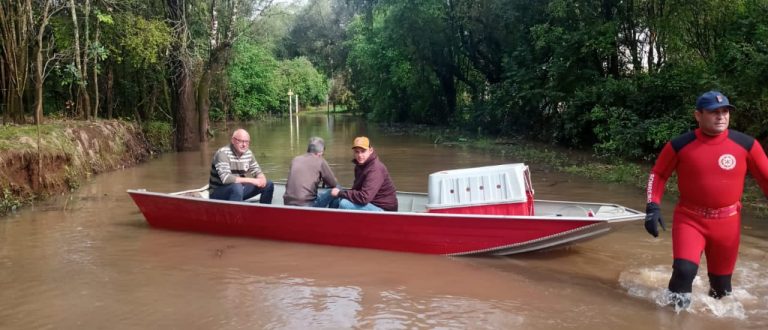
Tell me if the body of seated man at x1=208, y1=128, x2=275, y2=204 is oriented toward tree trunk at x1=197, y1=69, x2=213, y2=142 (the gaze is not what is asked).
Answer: no

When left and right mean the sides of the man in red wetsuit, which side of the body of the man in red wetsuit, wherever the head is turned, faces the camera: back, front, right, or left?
front

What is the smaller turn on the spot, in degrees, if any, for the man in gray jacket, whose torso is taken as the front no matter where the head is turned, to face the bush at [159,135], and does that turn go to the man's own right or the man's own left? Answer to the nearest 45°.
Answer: approximately 45° to the man's own left

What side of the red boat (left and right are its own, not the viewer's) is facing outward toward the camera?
right

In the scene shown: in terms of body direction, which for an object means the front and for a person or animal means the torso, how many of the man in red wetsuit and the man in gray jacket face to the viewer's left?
0

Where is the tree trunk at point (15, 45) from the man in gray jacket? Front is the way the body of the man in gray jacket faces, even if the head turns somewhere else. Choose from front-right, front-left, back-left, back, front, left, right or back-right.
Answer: left

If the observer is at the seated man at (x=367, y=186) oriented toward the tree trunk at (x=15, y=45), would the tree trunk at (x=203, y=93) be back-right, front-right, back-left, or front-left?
front-right

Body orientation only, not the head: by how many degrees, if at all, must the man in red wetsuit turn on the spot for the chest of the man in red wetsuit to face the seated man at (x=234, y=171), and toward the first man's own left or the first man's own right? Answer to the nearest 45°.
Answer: approximately 90° to the first man's own right

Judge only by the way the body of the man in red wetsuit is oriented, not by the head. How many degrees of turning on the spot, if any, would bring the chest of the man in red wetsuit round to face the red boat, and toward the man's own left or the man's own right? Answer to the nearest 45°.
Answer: approximately 135° to the man's own right

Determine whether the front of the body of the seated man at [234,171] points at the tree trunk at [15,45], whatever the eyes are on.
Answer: no

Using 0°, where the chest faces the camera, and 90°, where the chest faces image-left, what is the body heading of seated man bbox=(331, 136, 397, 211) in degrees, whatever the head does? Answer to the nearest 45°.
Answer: approximately 90°

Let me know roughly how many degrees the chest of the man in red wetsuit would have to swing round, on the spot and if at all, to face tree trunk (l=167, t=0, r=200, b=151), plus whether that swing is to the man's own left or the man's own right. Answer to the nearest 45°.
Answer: approximately 135° to the man's own right

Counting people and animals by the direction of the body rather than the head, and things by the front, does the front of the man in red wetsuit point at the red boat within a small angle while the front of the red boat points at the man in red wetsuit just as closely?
no

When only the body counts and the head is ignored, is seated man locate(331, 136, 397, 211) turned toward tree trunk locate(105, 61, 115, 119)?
no

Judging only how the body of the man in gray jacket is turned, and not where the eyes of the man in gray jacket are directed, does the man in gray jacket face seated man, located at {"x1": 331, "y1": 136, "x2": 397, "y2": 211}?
no

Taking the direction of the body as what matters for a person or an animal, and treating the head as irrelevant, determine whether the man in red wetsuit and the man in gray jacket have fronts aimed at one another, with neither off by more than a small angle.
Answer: no

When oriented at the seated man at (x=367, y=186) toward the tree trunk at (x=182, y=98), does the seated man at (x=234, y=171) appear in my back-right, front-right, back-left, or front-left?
front-left

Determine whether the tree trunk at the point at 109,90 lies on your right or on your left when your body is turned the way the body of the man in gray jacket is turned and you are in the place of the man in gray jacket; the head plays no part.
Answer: on your left

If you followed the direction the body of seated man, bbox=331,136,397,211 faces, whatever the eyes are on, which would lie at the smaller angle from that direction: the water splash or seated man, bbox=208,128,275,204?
the seated man

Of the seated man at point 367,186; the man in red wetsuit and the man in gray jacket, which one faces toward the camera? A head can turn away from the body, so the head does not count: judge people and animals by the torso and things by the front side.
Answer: the man in red wetsuit

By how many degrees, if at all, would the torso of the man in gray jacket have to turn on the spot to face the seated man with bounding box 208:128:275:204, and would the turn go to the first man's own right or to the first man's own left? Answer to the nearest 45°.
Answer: approximately 90° to the first man's own left

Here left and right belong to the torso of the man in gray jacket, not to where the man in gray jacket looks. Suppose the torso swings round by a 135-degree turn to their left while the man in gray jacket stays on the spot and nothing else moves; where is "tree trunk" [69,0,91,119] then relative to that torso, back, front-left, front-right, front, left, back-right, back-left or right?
front-right
